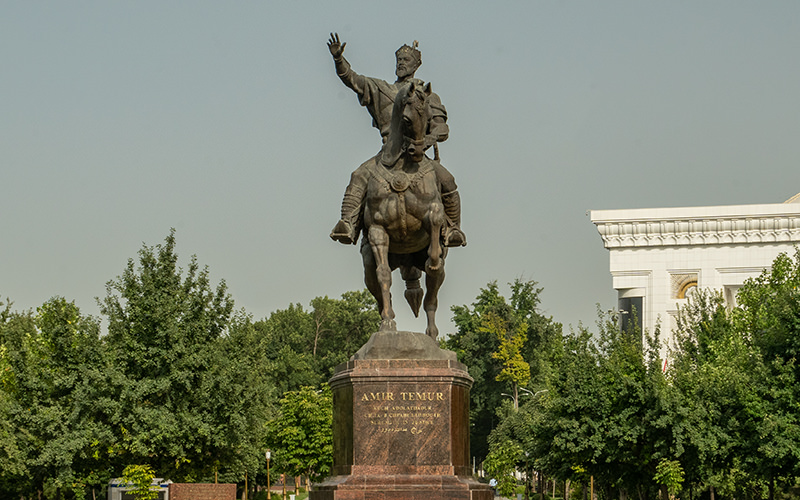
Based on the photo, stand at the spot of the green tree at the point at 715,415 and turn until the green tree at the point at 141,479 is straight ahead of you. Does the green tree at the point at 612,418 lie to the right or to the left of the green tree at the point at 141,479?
right

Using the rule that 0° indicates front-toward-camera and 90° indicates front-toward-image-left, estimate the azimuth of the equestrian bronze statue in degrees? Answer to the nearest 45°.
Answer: approximately 0°
